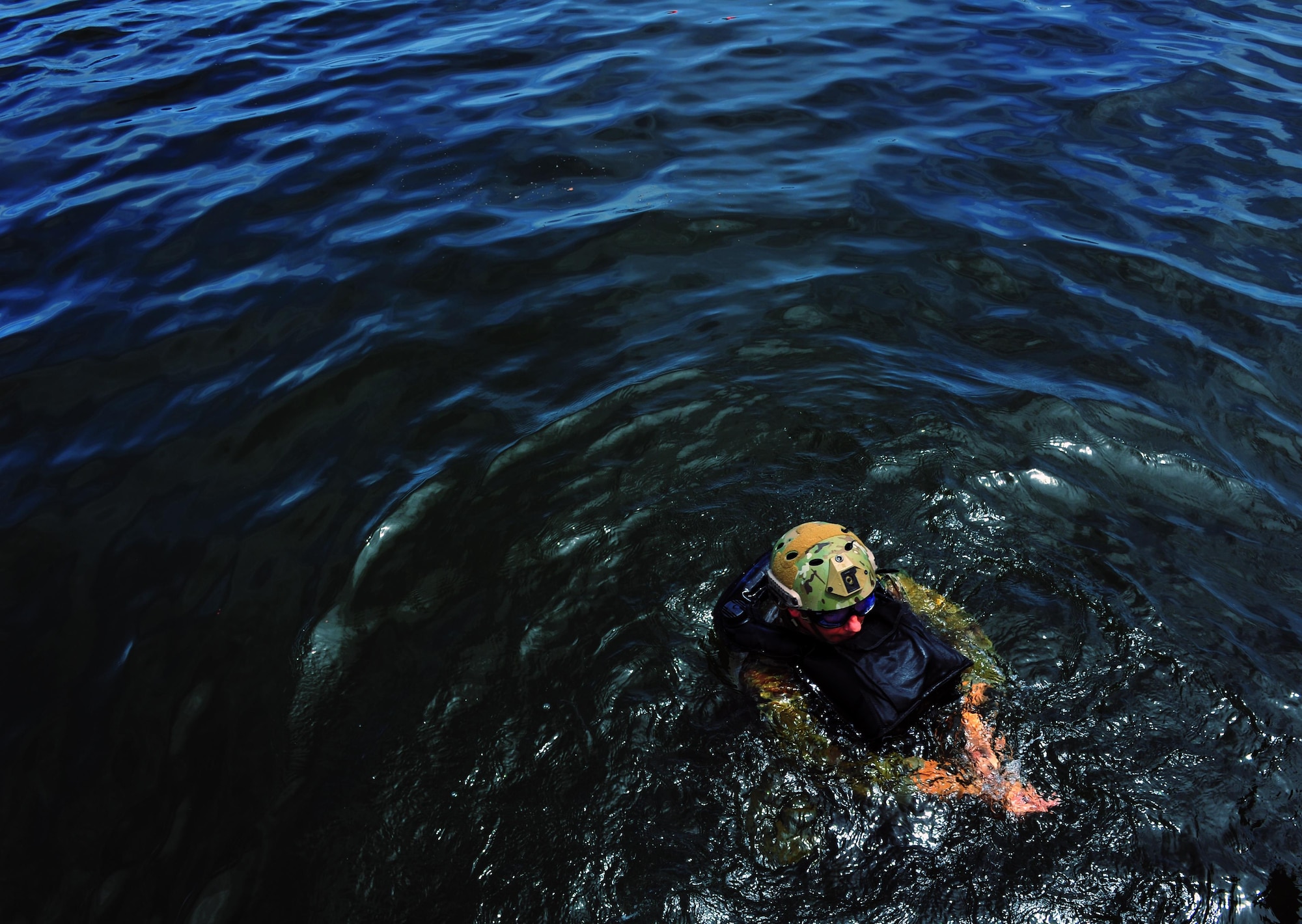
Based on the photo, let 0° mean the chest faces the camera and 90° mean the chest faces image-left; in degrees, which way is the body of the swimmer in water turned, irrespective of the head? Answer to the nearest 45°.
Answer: approximately 315°
